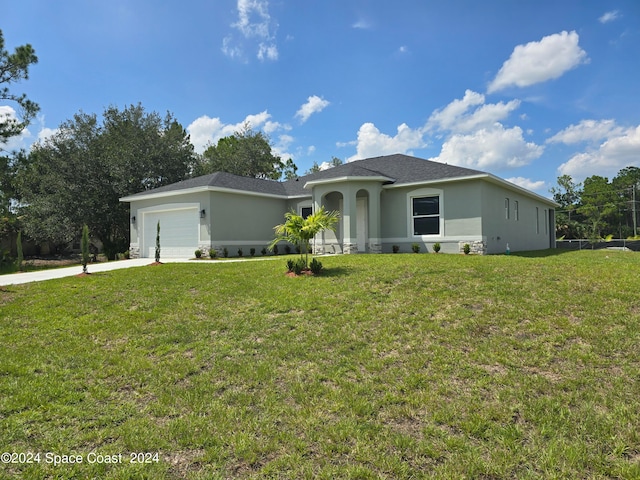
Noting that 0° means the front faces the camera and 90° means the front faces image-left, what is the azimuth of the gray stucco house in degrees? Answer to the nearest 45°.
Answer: approximately 45°

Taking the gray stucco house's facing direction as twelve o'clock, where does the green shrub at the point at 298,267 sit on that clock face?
The green shrub is roughly at 11 o'clock from the gray stucco house.
